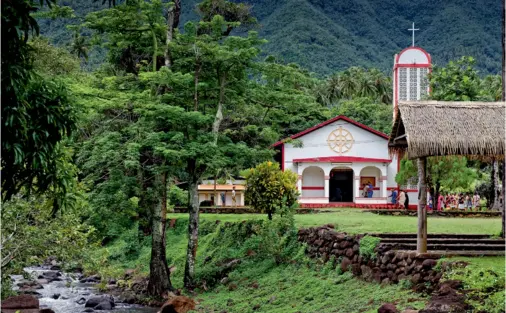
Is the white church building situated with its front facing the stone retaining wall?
yes

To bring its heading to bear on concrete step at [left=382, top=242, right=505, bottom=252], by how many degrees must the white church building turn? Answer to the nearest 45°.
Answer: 0° — it already faces it

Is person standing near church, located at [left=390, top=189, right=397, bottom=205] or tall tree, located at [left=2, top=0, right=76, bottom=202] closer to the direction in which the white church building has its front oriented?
the tall tree

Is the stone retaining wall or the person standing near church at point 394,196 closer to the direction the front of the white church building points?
the stone retaining wall

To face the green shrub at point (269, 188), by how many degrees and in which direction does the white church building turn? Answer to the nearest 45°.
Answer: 0° — it already faces it

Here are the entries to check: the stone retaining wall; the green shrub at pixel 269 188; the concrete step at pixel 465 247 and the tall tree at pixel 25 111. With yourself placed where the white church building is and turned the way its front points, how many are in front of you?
4

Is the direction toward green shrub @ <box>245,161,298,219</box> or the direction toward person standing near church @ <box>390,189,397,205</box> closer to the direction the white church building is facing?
the green shrub

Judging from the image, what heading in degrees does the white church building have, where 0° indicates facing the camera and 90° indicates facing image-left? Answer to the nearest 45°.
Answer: approximately 0°

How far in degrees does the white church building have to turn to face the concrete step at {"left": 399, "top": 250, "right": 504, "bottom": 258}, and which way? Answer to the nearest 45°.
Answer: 0° — it already faces it

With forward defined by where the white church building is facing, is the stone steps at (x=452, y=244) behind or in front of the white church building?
in front

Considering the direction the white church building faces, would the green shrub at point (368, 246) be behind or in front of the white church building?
in front

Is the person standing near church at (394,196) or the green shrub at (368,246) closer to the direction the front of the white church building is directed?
the green shrub
